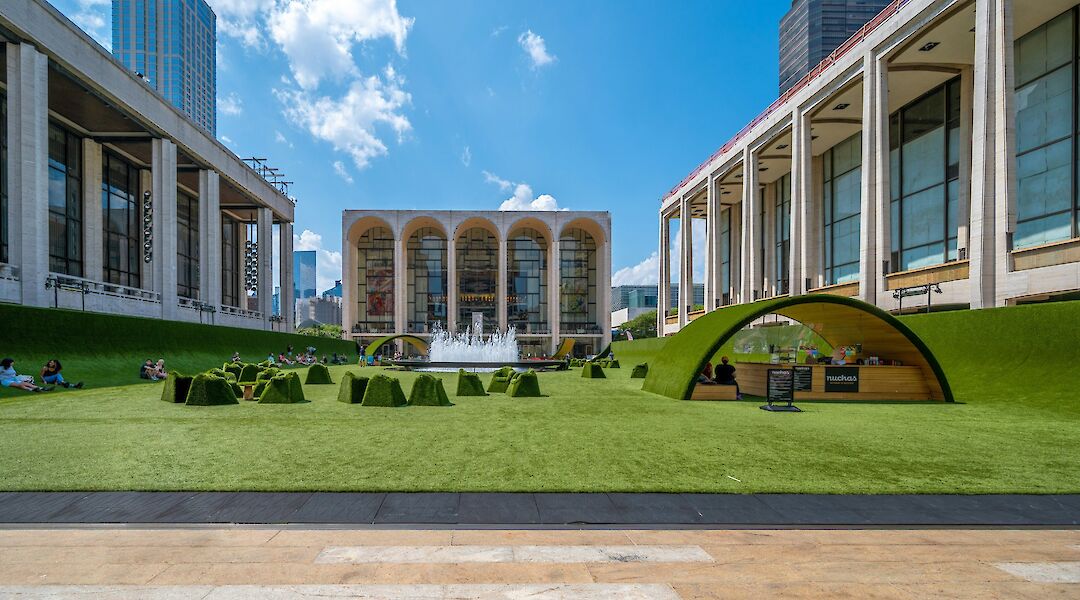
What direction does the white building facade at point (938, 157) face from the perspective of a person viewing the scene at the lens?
facing the viewer and to the left of the viewer

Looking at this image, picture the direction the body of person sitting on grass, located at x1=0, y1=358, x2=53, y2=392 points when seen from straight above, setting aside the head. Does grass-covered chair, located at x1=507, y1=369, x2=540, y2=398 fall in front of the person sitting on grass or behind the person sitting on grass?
in front

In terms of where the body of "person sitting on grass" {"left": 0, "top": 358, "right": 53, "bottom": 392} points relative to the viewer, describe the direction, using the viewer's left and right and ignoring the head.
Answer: facing to the right of the viewer

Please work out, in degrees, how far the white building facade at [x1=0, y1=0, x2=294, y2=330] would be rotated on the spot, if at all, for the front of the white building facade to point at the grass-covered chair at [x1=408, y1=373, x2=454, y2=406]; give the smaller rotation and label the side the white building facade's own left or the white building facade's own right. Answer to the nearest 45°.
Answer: approximately 45° to the white building facade's own right

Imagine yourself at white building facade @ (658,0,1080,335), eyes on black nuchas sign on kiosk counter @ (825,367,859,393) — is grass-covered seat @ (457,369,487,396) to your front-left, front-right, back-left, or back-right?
front-right

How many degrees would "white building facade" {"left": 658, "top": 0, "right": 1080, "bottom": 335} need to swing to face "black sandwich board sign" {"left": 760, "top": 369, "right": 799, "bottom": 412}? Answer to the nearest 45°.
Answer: approximately 45° to its left

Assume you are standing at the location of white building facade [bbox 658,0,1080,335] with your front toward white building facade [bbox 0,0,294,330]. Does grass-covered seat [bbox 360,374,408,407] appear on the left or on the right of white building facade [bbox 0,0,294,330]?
left

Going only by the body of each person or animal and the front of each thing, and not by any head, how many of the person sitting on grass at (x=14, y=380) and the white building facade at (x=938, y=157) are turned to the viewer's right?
1

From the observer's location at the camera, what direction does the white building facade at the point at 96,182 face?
facing the viewer and to the right of the viewer

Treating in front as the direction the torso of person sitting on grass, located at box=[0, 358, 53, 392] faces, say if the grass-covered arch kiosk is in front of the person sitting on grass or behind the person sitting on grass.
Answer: in front

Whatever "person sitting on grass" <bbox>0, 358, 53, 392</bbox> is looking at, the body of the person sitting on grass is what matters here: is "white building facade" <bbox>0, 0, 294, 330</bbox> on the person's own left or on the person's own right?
on the person's own left
